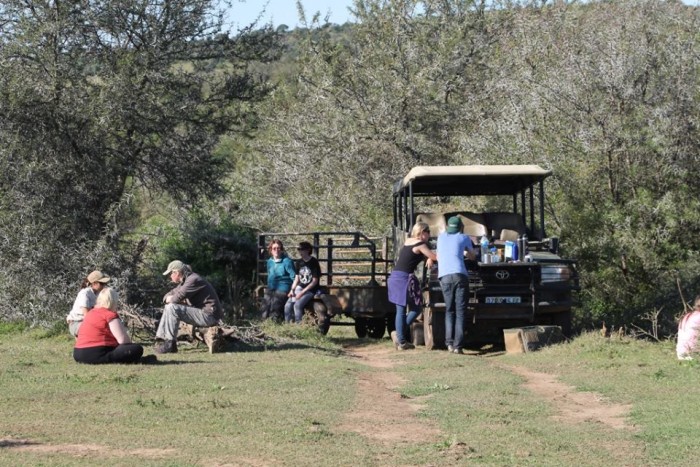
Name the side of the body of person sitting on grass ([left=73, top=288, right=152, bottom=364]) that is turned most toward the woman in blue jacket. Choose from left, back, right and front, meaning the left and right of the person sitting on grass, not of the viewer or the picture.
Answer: front

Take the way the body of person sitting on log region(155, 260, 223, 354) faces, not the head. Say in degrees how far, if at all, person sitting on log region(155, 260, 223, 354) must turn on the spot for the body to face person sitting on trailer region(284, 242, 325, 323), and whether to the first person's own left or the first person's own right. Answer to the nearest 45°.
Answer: approximately 135° to the first person's own right

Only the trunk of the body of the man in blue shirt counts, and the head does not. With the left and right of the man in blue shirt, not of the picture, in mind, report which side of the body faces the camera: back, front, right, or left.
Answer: back

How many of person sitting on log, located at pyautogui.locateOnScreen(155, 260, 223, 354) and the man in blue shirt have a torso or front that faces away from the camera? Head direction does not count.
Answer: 1

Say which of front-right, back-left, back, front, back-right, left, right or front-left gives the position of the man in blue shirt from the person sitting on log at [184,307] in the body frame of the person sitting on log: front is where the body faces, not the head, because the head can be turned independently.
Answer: back

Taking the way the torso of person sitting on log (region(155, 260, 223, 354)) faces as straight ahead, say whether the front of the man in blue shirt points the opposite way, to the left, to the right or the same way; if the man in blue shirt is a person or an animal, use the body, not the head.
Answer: to the right

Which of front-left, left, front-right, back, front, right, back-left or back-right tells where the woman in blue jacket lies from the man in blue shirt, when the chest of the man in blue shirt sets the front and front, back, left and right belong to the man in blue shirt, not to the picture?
front-left

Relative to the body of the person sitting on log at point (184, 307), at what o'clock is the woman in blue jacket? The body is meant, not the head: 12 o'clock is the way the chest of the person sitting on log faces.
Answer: The woman in blue jacket is roughly at 4 o'clock from the person sitting on log.

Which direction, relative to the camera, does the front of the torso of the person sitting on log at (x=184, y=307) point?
to the viewer's left

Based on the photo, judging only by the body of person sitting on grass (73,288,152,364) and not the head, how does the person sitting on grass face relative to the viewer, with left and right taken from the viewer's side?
facing away from the viewer and to the right of the viewer
